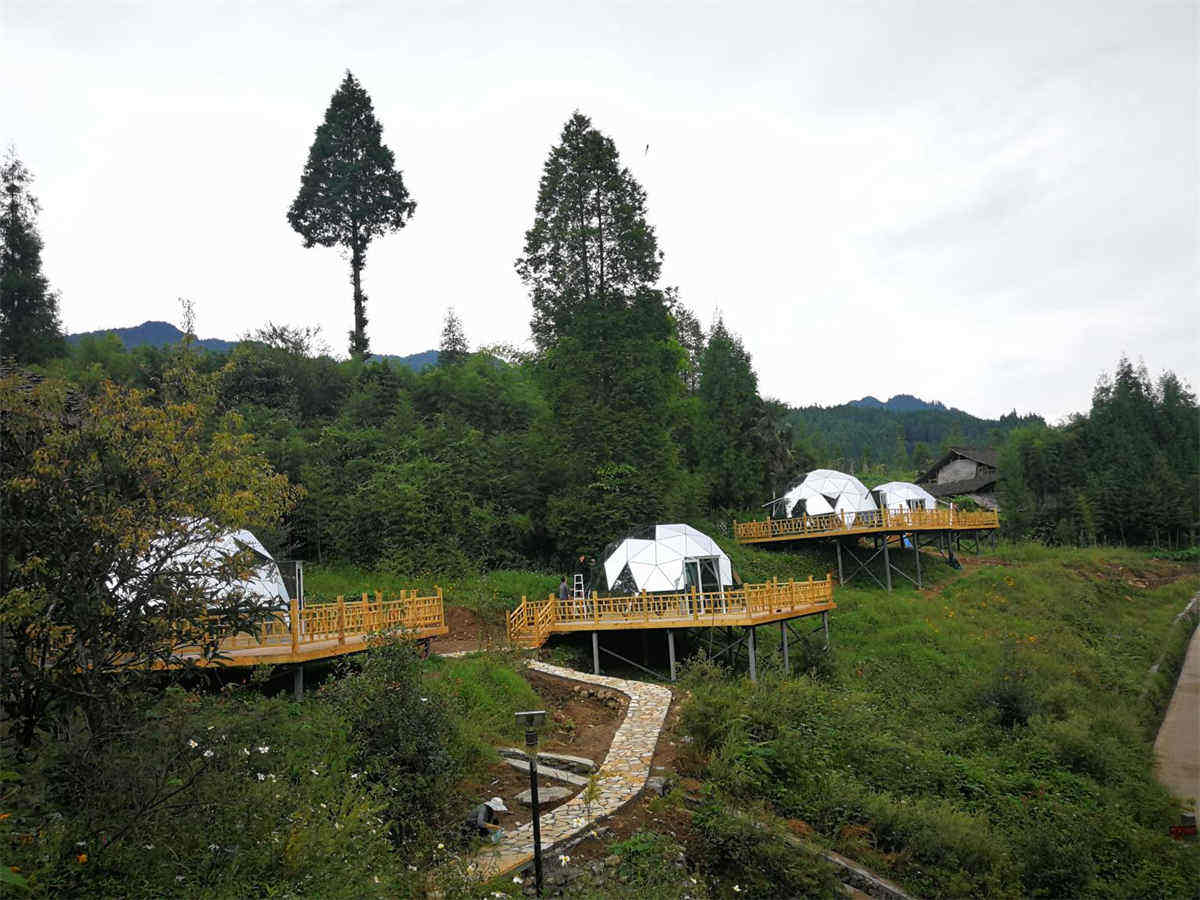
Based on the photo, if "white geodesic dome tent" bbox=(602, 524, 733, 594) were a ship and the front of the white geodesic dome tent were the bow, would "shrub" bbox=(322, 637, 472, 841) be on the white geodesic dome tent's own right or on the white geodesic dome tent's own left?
on the white geodesic dome tent's own right

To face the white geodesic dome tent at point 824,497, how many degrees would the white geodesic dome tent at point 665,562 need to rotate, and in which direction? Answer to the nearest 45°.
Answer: approximately 90° to its left

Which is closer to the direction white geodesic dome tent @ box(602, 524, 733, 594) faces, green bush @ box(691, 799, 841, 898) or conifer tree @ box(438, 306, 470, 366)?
the green bush

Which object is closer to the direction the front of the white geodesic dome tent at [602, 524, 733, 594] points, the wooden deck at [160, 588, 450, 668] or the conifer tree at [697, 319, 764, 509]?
the wooden deck

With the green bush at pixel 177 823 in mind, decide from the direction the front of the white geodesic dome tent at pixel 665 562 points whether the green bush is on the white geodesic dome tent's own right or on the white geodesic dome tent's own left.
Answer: on the white geodesic dome tent's own right

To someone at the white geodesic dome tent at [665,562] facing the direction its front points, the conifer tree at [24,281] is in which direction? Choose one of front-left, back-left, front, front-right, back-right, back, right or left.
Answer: back-right

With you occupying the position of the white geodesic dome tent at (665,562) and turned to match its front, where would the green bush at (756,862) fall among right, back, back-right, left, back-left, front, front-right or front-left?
front-right

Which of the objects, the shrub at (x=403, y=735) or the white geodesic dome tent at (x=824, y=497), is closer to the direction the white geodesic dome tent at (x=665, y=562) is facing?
the shrub

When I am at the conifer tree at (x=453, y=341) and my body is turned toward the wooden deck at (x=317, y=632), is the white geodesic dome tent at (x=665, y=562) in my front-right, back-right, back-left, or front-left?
front-left

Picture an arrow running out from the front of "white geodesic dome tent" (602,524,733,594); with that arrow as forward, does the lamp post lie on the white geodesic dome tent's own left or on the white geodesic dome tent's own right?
on the white geodesic dome tent's own right

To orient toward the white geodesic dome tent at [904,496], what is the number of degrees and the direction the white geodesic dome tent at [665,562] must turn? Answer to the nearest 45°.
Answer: approximately 90° to its left

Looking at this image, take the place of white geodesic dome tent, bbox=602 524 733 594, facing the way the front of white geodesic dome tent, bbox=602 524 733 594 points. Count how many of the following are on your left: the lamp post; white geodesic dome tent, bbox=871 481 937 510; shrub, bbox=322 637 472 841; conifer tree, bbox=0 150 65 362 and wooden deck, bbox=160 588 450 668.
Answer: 1

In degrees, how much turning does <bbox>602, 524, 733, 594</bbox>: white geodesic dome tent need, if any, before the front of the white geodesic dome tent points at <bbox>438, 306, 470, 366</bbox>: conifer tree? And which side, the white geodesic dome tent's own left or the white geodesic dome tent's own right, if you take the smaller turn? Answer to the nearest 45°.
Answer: approximately 180°

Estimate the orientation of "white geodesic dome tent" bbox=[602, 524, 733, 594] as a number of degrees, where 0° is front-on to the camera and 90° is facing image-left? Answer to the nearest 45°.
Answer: approximately 315°

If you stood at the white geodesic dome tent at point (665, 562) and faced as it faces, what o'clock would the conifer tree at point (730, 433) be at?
The conifer tree is roughly at 8 o'clock from the white geodesic dome tent.
